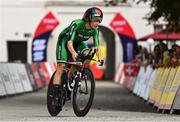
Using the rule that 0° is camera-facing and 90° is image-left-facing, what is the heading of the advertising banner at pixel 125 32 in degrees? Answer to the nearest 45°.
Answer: approximately 0°

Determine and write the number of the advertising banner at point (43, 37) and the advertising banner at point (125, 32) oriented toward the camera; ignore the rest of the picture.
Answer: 2

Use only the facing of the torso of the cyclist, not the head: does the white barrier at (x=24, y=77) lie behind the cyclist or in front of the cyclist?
behind

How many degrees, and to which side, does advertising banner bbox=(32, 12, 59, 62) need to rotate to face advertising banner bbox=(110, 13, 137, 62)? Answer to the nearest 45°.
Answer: approximately 90° to its left
